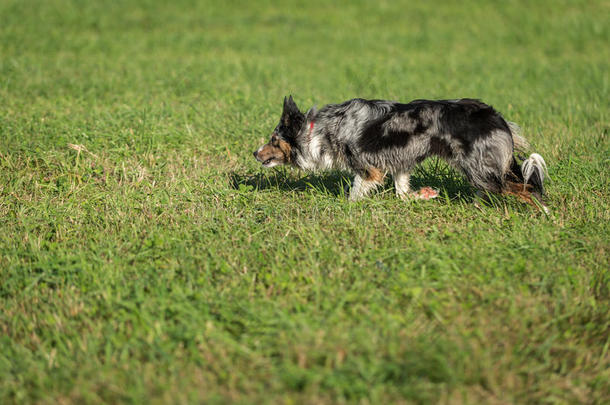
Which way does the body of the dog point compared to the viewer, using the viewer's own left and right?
facing to the left of the viewer
